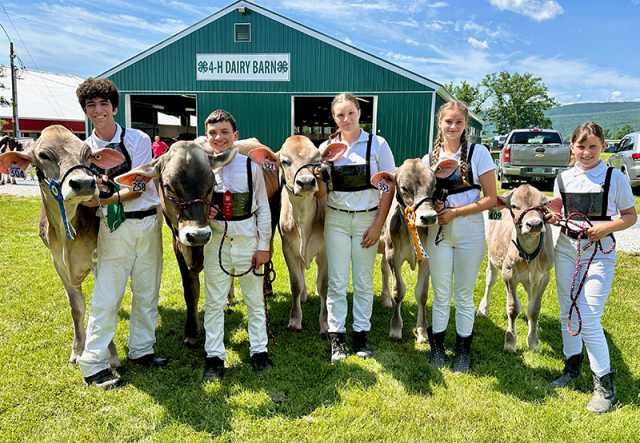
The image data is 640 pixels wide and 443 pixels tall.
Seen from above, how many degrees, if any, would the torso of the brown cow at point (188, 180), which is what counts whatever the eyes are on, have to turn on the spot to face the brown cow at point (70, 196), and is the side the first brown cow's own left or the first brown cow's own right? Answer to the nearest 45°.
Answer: approximately 90° to the first brown cow's own right

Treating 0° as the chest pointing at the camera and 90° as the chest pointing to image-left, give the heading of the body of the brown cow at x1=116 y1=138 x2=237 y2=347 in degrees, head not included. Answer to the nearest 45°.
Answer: approximately 0°

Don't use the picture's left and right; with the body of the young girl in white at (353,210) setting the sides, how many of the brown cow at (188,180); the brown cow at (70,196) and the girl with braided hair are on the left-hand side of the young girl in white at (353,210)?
1

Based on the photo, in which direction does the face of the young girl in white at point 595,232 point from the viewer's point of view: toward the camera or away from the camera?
toward the camera

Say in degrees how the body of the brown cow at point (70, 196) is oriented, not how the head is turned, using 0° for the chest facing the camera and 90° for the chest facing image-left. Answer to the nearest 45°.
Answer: approximately 0°

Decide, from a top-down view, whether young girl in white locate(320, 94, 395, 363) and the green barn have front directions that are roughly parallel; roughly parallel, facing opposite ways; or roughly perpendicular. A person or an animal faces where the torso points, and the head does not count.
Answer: roughly parallel

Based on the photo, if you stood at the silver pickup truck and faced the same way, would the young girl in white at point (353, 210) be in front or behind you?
behind

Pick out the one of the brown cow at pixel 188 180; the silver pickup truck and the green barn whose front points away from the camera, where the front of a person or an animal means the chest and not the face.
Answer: the silver pickup truck

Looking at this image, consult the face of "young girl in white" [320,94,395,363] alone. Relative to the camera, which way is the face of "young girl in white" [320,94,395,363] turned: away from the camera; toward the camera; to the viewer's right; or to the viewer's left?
toward the camera

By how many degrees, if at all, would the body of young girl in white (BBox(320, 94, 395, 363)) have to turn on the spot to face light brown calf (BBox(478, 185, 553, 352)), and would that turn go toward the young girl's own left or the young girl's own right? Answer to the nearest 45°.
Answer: approximately 90° to the young girl's own left

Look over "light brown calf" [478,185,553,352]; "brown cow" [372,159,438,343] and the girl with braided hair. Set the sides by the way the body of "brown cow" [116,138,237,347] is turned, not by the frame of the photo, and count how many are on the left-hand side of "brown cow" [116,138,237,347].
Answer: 3

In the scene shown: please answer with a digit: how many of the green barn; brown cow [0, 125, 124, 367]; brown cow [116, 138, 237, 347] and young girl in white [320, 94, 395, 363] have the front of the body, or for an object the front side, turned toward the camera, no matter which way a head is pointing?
4

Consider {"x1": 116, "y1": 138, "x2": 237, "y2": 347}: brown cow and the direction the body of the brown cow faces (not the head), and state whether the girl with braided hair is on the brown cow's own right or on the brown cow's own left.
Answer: on the brown cow's own left

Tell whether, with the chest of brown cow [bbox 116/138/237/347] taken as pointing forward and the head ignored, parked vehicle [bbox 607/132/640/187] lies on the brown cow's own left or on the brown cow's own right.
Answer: on the brown cow's own left

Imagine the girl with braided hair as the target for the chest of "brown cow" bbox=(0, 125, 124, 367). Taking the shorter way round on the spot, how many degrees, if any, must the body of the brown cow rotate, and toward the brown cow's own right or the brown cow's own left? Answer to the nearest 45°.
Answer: approximately 90° to the brown cow's own left
